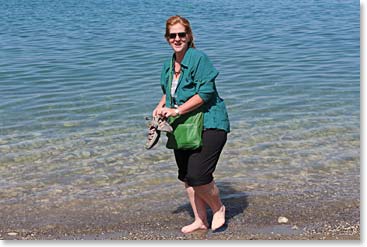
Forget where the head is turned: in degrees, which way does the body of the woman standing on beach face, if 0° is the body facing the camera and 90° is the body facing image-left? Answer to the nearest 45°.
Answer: approximately 45°
